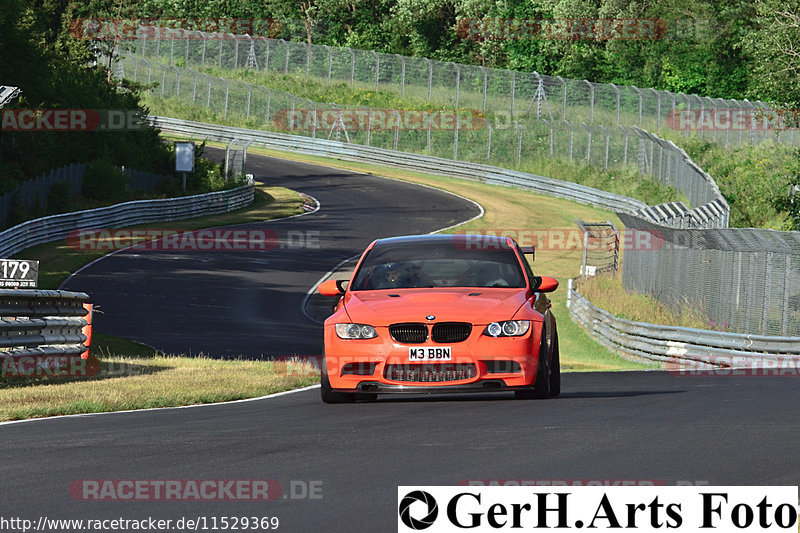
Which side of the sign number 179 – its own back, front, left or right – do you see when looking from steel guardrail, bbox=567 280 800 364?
left

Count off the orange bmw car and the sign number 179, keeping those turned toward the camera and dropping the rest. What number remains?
2

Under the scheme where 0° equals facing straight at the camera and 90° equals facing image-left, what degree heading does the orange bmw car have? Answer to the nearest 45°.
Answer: approximately 0°

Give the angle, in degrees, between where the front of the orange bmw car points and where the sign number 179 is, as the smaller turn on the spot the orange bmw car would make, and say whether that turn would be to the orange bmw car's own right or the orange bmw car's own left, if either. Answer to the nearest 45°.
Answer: approximately 135° to the orange bmw car's own right

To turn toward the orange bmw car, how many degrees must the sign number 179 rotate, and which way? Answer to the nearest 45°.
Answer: approximately 45° to its left

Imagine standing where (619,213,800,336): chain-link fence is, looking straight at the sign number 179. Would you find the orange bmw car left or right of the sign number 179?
left

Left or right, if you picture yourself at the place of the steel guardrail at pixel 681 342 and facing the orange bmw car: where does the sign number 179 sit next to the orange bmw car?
right

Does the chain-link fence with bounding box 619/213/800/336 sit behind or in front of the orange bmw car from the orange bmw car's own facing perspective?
behind

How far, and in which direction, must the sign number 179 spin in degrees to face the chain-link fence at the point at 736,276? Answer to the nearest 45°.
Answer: approximately 90° to its left
